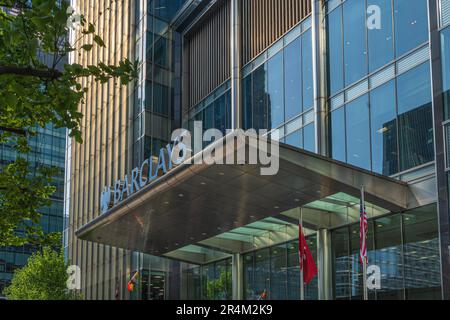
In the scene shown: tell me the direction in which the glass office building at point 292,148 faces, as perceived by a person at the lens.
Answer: facing the viewer and to the left of the viewer
